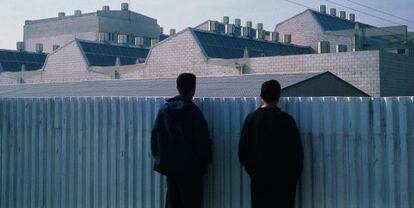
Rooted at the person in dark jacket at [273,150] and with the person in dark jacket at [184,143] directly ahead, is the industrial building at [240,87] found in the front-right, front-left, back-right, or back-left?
front-right

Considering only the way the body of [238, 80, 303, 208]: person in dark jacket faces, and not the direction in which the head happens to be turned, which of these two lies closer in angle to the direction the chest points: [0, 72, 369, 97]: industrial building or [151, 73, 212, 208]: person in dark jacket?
the industrial building

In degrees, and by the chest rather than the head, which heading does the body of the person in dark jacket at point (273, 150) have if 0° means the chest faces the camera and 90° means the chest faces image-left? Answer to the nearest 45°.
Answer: approximately 180°

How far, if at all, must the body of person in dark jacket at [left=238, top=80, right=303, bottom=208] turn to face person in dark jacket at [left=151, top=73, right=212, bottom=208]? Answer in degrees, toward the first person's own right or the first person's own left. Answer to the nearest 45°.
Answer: approximately 90° to the first person's own left

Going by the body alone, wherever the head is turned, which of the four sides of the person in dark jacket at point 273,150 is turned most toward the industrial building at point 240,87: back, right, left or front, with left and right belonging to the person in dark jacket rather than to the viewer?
front

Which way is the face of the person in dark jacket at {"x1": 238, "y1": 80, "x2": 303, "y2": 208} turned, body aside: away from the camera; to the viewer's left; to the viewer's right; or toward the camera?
away from the camera

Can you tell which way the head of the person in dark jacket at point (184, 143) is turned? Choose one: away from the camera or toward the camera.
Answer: away from the camera
